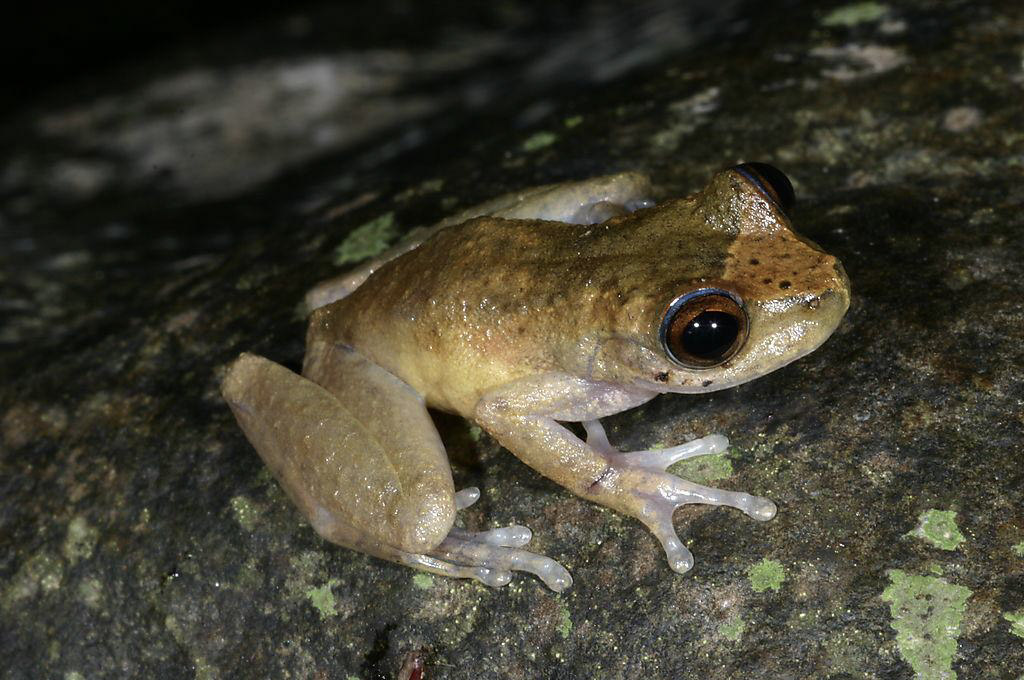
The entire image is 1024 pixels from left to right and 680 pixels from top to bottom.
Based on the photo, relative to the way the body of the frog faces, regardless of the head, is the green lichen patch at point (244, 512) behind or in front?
behind

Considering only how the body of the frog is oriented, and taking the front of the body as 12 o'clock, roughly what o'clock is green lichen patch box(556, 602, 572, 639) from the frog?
The green lichen patch is roughly at 3 o'clock from the frog.

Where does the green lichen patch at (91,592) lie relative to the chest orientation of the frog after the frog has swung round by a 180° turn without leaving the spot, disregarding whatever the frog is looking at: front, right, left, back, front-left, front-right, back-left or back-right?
front

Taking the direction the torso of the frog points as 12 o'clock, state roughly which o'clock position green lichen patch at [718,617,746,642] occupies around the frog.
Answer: The green lichen patch is roughly at 2 o'clock from the frog.

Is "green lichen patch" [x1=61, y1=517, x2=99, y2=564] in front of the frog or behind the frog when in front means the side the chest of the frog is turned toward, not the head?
behind

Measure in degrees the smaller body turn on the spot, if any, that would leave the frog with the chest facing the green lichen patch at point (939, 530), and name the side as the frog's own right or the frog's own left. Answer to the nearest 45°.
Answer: approximately 45° to the frog's own right

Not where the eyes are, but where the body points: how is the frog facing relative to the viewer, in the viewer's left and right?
facing to the right of the viewer

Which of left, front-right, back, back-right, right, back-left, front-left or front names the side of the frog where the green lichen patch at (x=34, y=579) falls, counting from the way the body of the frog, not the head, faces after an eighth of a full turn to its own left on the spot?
back-left

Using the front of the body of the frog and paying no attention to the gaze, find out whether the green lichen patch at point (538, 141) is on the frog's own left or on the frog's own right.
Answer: on the frog's own left
